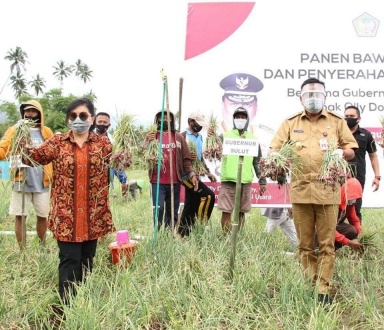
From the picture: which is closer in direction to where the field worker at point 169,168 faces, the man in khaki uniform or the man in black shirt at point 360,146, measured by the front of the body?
the man in khaki uniform

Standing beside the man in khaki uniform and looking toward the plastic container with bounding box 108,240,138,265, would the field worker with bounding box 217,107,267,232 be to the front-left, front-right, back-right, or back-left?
front-right

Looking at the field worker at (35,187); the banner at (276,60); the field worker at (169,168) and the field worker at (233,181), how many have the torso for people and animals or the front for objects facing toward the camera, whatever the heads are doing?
4

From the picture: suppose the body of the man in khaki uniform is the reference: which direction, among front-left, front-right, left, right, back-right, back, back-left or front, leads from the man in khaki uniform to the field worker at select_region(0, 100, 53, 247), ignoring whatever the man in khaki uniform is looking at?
right

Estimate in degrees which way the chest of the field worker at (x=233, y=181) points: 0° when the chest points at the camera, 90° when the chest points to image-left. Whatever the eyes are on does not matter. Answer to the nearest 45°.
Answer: approximately 0°

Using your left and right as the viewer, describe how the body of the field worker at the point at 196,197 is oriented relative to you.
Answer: facing the viewer and to the right of the viewer

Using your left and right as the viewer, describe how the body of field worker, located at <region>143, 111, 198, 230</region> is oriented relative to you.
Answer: facing the viewer

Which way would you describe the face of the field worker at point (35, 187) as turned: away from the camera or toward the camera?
toward the camera

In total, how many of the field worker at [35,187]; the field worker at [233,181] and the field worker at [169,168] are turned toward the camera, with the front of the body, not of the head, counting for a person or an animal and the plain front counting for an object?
3

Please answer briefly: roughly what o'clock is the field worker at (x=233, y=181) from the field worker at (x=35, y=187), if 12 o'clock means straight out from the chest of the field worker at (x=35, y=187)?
the field worker at (x=233, y=181) is roughly at 9 o'clock from the field worker at (x=35, y=187).
